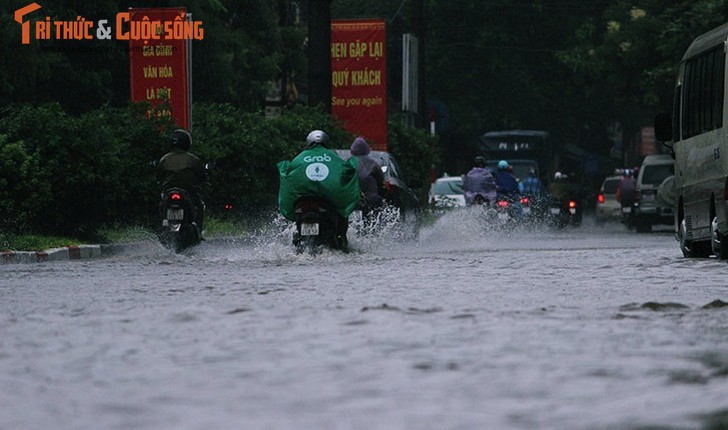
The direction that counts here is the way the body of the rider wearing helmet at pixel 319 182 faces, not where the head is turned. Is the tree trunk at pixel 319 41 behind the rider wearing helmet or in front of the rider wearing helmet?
in front

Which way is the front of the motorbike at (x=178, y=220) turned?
away from the camera

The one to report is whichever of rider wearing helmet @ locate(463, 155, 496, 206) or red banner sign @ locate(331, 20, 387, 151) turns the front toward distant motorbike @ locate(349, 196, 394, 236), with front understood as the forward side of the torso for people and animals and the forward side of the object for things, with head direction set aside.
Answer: the red banner sign

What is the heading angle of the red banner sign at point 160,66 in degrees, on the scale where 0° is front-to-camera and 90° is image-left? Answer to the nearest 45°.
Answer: approximately 0°

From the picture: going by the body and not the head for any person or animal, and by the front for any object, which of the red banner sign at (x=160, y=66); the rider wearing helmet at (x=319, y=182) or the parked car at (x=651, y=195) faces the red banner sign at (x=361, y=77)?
the rider wearing helmet

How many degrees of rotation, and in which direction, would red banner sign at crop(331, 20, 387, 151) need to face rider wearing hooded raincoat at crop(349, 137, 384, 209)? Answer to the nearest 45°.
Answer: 0° — it already faces them

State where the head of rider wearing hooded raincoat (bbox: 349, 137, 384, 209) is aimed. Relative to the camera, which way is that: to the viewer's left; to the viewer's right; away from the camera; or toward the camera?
away from the camera

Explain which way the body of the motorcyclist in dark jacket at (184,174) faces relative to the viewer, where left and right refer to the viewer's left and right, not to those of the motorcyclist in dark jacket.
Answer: facing away from the viewer
